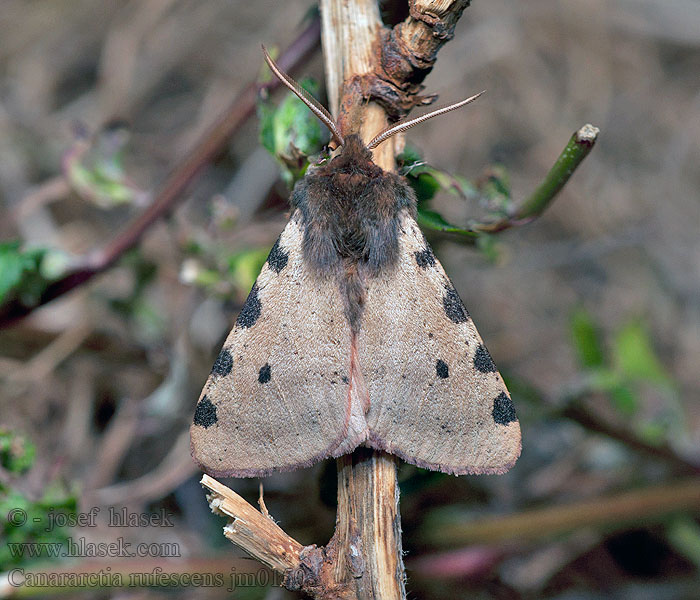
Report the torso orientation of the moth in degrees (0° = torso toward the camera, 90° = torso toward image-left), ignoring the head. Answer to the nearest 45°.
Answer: approximately 180°
